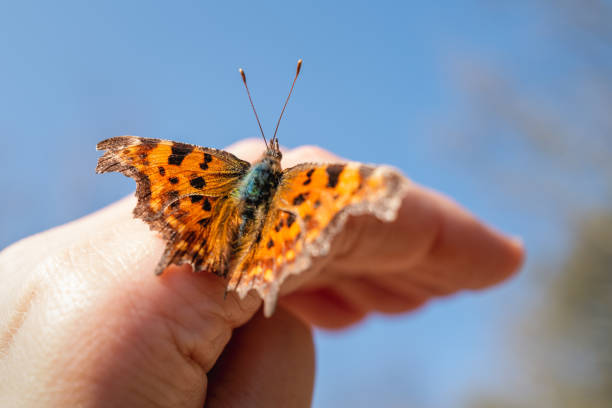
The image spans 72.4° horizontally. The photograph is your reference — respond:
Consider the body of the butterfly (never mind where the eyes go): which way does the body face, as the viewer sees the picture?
away from the camera
